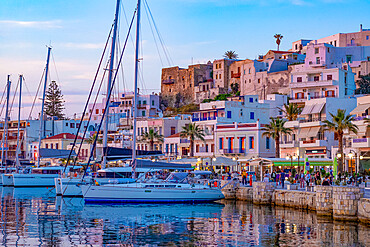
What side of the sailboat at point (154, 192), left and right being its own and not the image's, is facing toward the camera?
left
